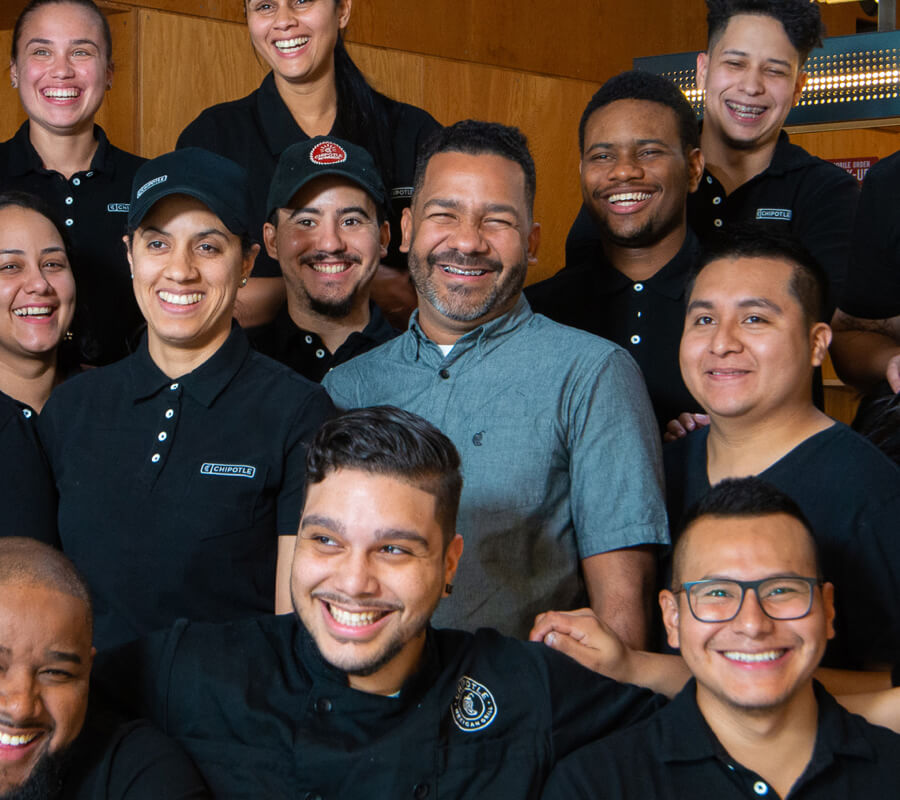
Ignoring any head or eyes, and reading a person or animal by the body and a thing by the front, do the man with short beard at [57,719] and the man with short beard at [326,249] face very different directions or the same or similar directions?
same or similar directions

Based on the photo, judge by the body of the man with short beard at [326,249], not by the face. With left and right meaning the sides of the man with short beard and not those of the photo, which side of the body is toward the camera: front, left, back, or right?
front

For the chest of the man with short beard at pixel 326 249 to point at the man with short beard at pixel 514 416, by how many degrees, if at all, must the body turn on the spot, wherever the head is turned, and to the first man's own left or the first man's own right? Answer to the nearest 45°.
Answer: approximately 45° to the first man's own left

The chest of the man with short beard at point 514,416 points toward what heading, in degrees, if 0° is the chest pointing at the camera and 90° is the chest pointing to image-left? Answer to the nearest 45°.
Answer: approximately 45°

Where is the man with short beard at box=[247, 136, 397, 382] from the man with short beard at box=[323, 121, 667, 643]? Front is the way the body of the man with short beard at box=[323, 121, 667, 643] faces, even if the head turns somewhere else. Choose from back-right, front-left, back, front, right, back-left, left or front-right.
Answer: right

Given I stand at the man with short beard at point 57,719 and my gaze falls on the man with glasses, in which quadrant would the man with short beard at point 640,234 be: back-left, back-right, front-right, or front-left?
front-left

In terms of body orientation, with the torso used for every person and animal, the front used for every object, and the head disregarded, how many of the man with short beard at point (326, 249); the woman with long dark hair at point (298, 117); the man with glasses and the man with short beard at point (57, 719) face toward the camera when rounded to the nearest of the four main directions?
4

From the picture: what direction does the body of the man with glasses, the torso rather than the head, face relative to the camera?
toward the camera

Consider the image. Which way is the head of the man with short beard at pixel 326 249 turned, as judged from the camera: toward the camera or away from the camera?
toward the camera

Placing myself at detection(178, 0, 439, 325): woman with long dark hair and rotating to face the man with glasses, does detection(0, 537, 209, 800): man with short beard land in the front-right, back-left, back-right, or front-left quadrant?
front-right

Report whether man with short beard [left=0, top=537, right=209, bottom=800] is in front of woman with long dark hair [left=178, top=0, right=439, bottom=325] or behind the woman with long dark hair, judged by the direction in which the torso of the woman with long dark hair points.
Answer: in front

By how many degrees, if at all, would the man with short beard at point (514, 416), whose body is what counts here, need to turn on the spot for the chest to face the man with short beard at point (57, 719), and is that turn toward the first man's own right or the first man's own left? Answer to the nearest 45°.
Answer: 0° — they already face them

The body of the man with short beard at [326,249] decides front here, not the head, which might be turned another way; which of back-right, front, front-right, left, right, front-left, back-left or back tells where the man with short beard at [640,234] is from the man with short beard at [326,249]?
left

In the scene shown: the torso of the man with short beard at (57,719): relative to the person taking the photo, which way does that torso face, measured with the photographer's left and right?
facing the viewer

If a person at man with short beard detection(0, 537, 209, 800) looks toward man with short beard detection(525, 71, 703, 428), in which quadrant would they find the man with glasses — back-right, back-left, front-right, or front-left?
front-right
